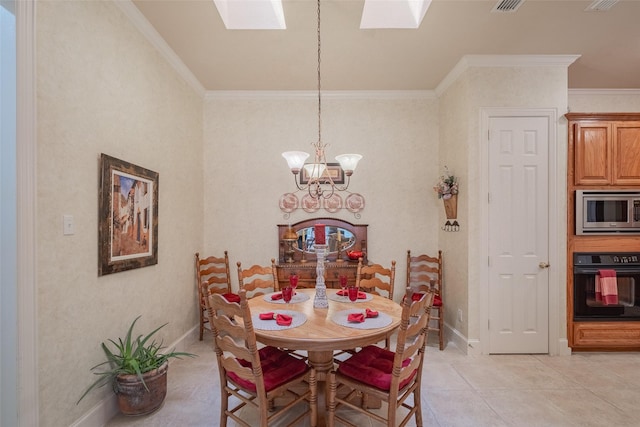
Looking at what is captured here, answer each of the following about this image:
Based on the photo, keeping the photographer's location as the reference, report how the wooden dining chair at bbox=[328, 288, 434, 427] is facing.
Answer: facing away from the viewer and to the left of the viewer

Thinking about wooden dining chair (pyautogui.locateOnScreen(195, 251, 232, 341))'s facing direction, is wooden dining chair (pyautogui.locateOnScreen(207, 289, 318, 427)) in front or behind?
in front

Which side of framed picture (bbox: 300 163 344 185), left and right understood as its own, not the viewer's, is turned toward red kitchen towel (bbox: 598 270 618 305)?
left

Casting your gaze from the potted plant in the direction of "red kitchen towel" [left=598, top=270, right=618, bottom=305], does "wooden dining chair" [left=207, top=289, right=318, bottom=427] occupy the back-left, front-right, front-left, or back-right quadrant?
front-right

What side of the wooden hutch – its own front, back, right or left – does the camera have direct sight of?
front

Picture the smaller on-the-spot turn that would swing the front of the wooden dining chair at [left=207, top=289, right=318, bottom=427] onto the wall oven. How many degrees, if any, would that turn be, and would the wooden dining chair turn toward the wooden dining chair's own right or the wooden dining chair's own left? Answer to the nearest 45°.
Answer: approximately 45° to the wooden dining chair's own right

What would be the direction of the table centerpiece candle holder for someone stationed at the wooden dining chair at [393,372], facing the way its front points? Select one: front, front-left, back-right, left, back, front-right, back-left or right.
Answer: front

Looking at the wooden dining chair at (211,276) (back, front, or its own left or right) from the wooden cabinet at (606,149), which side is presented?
front

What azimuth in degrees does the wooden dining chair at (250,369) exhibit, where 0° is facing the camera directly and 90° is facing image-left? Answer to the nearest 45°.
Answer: approximately 225°

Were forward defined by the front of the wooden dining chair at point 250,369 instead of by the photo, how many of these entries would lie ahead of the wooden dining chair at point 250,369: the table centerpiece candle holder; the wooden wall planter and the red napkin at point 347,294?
3

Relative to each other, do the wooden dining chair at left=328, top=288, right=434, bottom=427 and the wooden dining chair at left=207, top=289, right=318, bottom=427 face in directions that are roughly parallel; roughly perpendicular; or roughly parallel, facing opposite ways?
roughly perpendicular

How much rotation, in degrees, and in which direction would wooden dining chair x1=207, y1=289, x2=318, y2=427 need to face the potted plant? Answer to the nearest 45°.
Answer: approximately 90° to its left

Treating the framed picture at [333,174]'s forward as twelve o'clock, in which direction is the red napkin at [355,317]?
The red napkin is roughly at 12 o'clock from the framed picture.

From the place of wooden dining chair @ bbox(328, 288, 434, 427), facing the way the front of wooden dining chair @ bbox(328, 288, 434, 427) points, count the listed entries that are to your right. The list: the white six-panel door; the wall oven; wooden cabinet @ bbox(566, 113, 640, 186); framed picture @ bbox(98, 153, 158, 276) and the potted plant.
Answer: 3

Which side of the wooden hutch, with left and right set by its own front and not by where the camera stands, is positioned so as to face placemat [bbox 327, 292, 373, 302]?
front

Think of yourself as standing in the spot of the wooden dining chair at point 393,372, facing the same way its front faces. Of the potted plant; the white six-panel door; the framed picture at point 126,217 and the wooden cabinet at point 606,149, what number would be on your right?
2

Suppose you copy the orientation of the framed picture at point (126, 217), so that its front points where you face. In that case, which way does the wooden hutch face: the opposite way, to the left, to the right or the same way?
to the right

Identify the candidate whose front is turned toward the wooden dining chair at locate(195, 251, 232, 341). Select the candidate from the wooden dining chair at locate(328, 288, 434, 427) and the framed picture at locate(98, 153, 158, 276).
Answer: the wooden dining chair at locate(328, 288, 434, 427)

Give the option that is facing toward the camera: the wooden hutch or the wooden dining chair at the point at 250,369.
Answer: the wooden hutch

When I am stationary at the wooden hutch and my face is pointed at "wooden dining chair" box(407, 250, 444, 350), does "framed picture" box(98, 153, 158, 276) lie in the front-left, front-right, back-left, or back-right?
back-right

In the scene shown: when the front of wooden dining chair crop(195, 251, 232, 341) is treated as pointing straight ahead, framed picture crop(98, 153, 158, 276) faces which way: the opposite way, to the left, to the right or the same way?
the same way

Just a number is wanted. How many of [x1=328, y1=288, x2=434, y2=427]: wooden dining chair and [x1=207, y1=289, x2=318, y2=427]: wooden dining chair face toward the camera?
0

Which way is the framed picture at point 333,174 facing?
toward the camera
